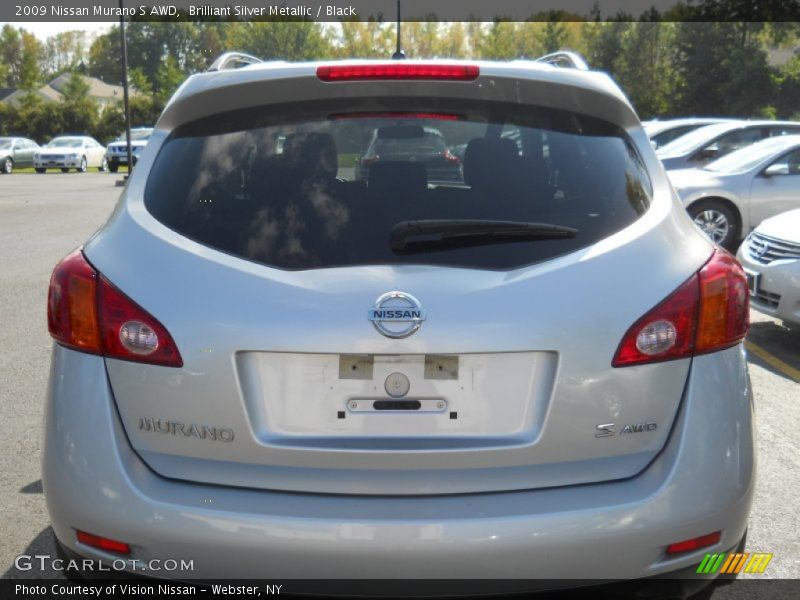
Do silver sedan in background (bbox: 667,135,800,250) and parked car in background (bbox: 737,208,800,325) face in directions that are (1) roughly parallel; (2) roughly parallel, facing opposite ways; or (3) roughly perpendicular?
roughly parallel

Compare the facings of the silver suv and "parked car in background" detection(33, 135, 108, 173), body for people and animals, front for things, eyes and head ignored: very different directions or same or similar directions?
very different directions

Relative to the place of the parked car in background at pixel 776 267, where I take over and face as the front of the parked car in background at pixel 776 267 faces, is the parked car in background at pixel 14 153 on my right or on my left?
on my right

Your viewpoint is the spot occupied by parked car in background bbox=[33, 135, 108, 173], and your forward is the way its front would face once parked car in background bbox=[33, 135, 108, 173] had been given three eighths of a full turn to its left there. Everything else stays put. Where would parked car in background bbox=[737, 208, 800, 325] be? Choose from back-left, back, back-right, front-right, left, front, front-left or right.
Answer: right

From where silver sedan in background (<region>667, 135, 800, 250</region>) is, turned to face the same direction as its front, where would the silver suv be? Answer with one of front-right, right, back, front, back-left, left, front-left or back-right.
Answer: front-left

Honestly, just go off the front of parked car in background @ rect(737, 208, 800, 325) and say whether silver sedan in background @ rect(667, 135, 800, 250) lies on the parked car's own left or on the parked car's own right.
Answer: on the parked car's own right

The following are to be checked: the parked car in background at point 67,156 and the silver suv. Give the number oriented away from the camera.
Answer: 1

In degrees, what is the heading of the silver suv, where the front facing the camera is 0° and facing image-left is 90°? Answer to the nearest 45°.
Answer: approximately 180°

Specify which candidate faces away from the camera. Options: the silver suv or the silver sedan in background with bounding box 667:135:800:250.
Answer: the silver suv

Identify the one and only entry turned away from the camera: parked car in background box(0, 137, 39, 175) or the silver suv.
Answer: the silver suv

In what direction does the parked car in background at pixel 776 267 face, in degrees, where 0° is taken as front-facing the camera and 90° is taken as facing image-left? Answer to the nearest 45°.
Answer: approximately 45°

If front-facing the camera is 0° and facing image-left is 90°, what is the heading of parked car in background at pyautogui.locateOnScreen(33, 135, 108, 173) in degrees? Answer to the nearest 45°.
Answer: approximately 45°

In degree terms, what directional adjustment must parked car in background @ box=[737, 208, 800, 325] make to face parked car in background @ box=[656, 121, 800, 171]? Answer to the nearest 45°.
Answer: approximately 135° to its right

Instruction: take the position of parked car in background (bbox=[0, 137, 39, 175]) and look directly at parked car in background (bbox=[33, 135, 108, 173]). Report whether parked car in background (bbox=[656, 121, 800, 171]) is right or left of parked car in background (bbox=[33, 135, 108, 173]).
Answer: right

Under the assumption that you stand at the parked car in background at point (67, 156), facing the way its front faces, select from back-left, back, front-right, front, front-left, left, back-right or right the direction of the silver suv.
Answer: front-left
